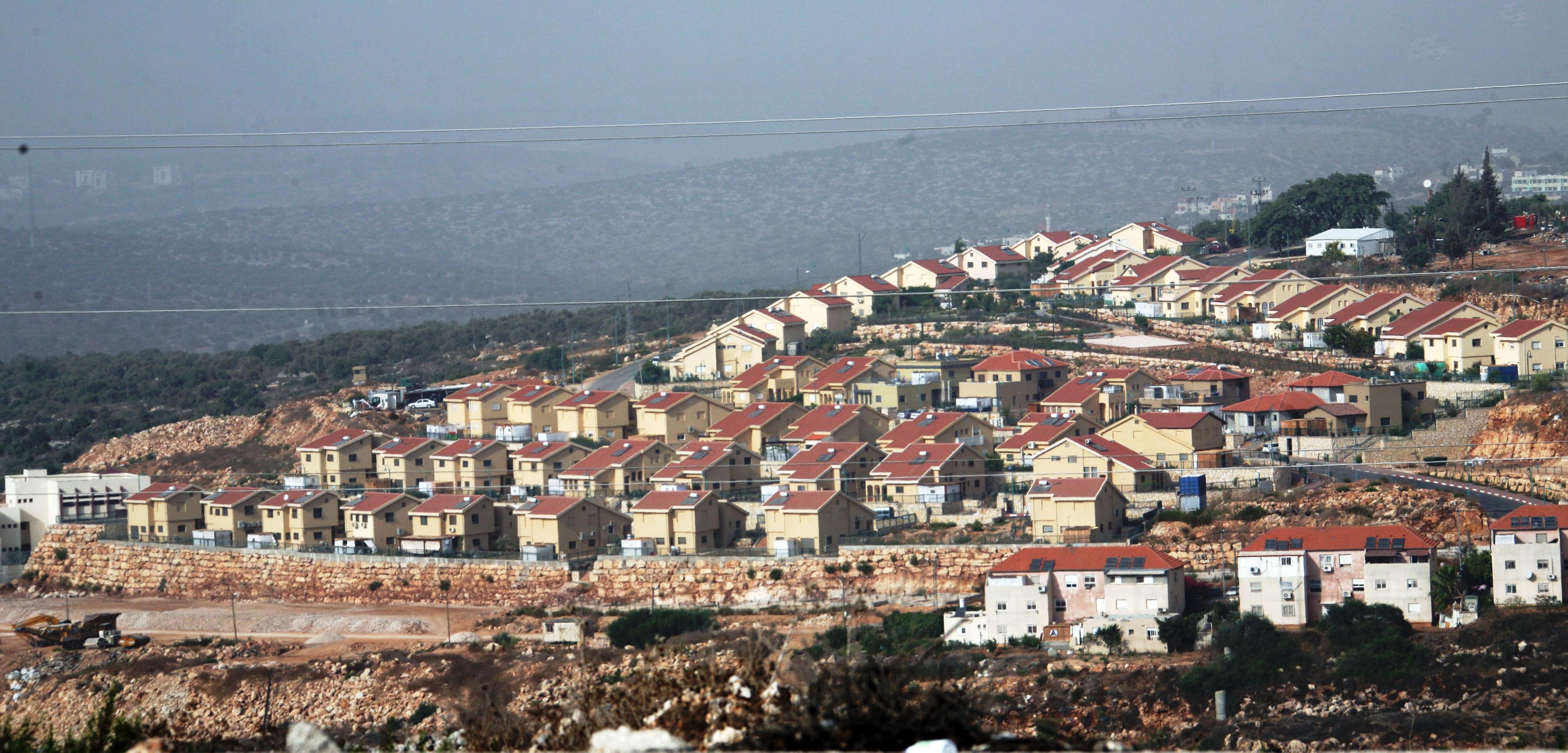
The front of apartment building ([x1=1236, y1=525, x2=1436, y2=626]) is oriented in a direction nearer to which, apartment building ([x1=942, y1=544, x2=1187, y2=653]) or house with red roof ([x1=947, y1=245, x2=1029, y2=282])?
the apartment building

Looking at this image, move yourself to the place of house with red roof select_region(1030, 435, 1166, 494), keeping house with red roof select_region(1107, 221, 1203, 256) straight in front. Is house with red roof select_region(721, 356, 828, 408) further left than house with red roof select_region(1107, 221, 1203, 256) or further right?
left

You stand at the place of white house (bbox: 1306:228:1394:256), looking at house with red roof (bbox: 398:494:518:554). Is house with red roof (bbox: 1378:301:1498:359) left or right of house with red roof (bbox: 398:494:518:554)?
left

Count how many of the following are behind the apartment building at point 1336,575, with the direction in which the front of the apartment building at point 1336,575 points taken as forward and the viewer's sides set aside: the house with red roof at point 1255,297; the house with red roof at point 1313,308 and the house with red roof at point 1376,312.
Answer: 3

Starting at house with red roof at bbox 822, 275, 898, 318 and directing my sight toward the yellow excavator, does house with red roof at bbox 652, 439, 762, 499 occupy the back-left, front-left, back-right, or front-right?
front-left

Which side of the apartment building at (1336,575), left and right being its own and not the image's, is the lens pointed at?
front

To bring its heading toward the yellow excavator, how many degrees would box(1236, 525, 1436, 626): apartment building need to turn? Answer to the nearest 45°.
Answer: approximately 90° to its right

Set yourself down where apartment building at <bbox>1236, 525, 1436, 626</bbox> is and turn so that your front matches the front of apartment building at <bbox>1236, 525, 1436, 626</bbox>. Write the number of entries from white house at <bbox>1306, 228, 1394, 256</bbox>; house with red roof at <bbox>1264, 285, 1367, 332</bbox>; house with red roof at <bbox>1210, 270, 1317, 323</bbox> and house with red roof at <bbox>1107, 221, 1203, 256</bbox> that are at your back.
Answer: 4

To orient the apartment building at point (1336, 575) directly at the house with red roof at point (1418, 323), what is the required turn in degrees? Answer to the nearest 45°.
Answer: approximately 180°

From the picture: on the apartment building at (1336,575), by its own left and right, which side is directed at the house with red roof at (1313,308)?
back

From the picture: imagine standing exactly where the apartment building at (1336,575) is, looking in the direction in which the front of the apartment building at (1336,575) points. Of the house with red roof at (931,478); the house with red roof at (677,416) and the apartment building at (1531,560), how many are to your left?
1

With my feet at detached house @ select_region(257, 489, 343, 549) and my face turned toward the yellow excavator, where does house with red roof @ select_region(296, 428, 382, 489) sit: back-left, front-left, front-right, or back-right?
back-right

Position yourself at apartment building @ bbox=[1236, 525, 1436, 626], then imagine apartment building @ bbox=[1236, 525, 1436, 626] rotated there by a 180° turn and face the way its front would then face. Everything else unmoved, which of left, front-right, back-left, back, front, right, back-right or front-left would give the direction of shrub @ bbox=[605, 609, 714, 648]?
left

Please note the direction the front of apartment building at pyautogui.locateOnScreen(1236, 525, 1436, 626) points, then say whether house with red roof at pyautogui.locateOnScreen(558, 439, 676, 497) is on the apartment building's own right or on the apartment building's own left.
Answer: on the apartment building's own right
